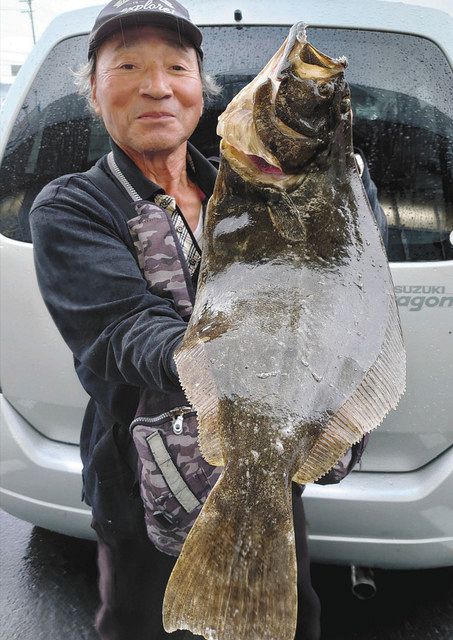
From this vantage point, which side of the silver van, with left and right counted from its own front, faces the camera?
back

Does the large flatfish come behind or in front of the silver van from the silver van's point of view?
behind

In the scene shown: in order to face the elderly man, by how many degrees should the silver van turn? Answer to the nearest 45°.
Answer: approximately 135° to its left
